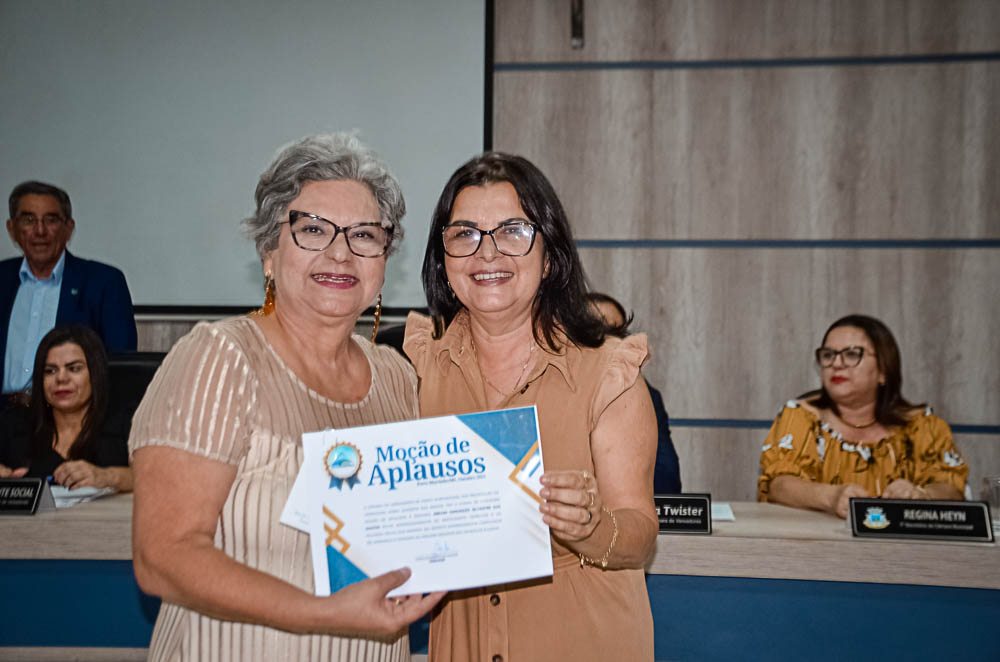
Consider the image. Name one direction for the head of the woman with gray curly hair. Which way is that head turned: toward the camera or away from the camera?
toward the camera

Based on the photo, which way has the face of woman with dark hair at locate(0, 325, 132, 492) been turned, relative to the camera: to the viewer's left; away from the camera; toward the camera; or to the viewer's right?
toward the camera

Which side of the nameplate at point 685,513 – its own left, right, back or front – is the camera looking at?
front

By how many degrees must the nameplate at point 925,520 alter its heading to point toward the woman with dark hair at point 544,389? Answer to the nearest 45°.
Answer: approximately 45° to its right

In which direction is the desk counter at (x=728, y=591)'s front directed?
toward the camera

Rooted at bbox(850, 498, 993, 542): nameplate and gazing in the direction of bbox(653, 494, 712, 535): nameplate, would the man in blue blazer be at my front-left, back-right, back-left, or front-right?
front-right

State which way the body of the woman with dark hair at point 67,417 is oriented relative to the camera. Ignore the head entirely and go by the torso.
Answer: toward the camera

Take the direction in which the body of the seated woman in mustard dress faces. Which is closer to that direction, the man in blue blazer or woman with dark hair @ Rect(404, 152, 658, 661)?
the woman with dark hair

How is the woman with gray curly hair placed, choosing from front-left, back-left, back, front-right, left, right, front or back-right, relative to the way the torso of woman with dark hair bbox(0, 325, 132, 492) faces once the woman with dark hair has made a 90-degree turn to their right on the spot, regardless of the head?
left

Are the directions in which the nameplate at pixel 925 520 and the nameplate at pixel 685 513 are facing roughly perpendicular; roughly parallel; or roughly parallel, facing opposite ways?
roughly parallel

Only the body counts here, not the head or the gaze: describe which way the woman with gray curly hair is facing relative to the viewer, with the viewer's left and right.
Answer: facing the viewer and to the right of the viewer

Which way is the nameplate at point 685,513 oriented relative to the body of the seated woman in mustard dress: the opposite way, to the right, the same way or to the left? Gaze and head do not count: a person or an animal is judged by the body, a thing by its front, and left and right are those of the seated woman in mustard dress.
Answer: the same way

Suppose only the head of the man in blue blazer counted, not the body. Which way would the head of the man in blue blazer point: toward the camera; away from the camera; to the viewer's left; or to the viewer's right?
toward the camera

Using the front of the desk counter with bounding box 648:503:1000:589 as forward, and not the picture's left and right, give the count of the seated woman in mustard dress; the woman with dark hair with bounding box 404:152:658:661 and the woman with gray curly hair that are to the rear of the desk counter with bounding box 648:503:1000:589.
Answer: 1

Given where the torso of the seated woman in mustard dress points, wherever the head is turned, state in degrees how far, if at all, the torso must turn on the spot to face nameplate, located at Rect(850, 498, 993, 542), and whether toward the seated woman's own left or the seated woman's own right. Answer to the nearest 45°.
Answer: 0° — they already face it

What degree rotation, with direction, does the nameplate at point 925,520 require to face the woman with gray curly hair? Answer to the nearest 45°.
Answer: approximately 45° to its right
